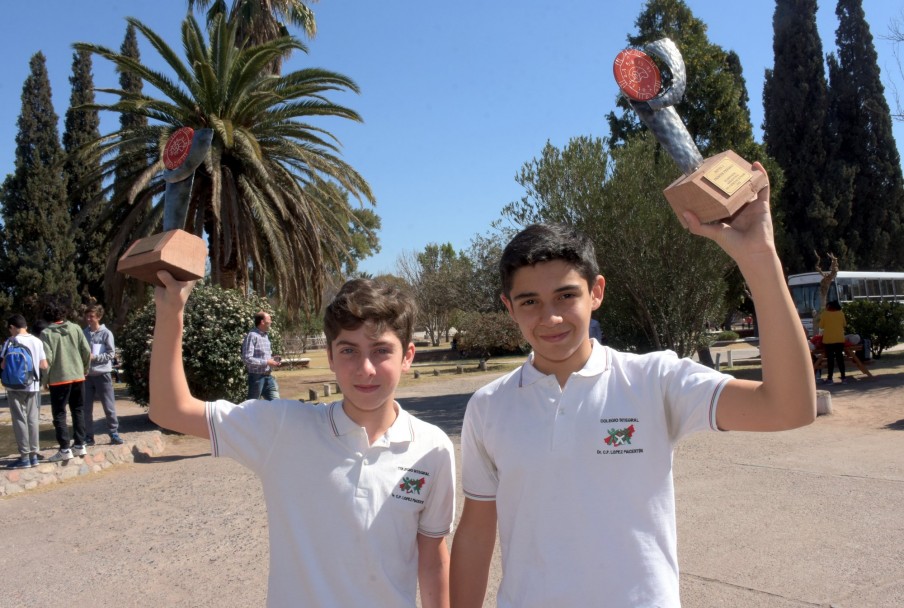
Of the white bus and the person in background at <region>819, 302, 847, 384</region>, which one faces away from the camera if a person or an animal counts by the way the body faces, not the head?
the person in background

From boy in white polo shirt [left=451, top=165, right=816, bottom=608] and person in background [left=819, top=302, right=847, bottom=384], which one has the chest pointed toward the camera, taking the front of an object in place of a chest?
the boy in white polo shirt

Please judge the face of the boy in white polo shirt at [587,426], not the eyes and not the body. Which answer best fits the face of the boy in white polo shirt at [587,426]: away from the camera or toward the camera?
toward the camera

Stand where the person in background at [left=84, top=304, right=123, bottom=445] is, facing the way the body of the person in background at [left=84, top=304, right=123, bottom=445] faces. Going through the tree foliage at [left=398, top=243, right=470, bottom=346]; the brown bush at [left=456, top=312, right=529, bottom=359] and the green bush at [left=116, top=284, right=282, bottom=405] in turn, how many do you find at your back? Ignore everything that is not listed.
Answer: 3

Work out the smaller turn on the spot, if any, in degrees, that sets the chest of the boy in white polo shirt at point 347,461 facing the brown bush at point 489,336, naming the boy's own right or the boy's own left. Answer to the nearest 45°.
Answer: approximately 180°

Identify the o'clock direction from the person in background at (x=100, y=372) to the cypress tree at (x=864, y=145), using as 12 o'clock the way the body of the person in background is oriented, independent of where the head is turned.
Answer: The cypress tree is roughly at 7 o'clock from the person in background.

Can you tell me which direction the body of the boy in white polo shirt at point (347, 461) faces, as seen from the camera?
toward the camera

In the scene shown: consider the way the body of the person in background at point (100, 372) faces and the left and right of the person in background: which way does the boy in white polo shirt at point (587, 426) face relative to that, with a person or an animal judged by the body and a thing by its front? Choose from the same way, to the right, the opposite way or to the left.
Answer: the same way

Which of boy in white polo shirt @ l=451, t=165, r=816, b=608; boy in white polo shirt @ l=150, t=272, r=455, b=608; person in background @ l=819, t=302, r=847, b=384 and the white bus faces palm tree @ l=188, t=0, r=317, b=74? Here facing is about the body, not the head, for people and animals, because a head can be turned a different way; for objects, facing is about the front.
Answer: the white bus

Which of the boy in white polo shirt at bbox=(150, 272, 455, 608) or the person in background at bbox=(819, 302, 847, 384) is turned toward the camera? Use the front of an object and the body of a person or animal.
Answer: the boy in white polo shirt

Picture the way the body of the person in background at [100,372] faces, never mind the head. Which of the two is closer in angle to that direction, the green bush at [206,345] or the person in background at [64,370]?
the person in background

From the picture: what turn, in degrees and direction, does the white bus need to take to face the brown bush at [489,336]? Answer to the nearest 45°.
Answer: approximately 45° to its right

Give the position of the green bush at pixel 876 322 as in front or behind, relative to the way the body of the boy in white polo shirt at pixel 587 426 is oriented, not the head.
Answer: behind

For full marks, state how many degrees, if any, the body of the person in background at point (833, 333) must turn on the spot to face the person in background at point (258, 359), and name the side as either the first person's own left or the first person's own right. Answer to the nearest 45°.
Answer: approximately 135° to the first person's own left

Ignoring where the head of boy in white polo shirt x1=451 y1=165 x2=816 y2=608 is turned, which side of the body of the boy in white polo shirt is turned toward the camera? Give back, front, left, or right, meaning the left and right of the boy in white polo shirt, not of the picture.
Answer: front

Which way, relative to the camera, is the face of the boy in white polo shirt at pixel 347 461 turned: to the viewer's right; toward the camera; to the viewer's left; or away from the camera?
toward the camera
